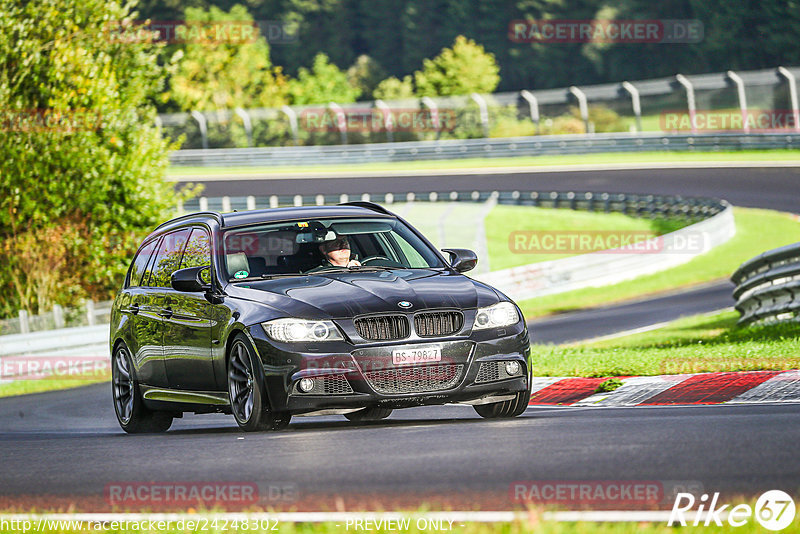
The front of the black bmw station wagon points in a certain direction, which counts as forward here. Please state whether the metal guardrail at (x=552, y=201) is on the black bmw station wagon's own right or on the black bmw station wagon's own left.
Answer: on the black bmw station wagon's own left

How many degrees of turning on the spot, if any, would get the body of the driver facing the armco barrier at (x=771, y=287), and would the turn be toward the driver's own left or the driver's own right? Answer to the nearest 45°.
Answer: approximately 90° to the driver's own left

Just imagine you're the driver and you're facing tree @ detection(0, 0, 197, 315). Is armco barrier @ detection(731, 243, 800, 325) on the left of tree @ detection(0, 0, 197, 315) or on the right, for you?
right

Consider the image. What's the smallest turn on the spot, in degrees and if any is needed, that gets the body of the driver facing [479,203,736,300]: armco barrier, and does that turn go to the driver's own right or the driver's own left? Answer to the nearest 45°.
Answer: approximately 135° to the driver's own left
